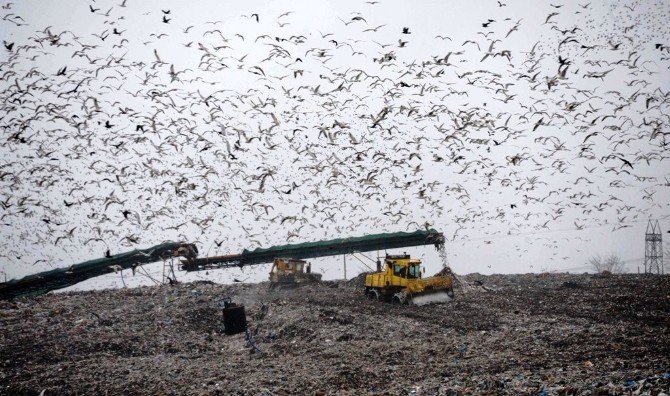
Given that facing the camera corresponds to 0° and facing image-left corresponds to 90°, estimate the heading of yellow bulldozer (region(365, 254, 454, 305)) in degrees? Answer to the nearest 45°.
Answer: approximately 315°

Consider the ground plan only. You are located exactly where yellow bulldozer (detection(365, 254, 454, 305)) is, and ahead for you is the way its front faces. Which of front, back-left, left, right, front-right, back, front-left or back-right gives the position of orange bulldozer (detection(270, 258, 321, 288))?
back
